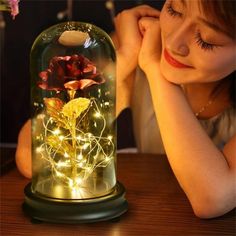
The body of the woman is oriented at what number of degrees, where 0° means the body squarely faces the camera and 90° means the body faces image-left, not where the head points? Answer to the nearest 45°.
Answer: approximately 45°

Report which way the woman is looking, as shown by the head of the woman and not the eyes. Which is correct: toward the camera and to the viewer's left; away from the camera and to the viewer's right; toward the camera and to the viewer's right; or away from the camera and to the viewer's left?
toward the camera and to the viewer's left
